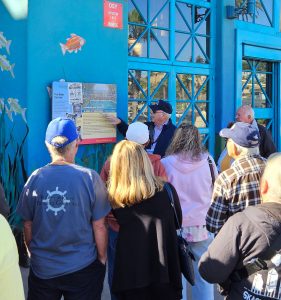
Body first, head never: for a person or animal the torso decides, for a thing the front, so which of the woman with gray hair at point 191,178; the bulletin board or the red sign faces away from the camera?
the woman with gray hair

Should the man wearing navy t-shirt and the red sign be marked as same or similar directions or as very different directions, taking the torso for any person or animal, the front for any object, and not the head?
very different directions

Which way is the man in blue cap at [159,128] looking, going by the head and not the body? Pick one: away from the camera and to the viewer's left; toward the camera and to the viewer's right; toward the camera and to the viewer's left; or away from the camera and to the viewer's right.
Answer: toward the camera and to the viewer's left

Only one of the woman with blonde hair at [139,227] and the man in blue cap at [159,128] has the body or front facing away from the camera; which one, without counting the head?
the woman with blonde hair

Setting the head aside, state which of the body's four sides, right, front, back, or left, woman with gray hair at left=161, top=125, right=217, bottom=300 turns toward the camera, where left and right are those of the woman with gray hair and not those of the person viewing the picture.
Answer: back

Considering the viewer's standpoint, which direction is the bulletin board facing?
facing the viewer

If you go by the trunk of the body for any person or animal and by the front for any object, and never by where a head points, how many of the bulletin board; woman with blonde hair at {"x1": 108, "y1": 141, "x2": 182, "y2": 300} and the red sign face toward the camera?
2

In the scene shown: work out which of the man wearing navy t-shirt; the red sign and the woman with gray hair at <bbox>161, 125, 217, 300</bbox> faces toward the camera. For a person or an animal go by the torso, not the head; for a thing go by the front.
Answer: the red sign

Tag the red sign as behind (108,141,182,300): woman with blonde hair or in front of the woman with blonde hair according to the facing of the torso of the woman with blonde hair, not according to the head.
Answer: in front

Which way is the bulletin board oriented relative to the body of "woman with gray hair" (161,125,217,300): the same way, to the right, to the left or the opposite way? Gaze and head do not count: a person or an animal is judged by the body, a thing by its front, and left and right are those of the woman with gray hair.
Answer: the opposite way

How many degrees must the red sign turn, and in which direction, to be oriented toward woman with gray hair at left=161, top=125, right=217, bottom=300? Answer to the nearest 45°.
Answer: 0° — it already faces them

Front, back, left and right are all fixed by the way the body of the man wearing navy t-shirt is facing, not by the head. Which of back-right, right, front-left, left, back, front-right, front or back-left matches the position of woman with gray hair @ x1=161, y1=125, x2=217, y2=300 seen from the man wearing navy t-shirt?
front-right

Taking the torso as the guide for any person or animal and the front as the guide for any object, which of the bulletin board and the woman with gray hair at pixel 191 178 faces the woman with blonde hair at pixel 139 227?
the bulletin board

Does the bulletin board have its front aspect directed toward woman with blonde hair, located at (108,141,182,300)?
yes

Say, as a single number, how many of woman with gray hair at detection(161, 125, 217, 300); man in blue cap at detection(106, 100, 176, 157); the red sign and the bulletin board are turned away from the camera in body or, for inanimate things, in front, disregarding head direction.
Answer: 1

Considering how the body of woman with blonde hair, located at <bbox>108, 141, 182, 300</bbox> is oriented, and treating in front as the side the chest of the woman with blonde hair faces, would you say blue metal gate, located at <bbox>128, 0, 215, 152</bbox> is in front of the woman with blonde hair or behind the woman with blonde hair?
in front

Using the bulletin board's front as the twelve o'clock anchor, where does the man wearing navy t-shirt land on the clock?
The man wearing navy t-shirt is roughly at 12 o'clock from the bulletin board.

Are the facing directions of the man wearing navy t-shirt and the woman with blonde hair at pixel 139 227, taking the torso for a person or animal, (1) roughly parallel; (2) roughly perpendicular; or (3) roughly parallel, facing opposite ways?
roughly parallel

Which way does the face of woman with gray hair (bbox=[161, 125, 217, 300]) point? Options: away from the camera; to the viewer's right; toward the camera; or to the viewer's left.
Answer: away from the camera

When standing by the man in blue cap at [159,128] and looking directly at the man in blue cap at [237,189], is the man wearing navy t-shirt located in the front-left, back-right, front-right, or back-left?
front-right

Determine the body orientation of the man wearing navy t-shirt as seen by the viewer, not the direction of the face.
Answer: away from the camera

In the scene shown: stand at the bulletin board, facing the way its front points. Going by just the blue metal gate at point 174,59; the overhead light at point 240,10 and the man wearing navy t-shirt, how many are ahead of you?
1

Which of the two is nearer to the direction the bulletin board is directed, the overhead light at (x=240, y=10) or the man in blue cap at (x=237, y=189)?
the man in blue cap
